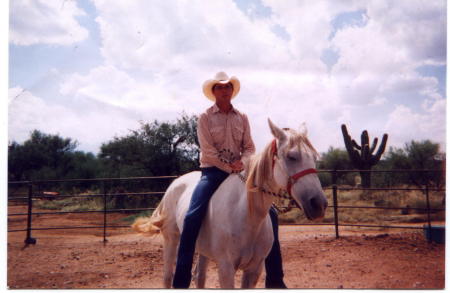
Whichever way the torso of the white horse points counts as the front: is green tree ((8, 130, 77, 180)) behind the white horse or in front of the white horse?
behind

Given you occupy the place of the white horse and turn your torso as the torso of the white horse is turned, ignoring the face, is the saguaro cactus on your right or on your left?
on your left

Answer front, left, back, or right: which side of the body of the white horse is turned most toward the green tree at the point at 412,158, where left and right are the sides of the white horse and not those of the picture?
left

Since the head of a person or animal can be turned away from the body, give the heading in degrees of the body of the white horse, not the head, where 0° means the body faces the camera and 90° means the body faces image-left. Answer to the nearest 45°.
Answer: approximately 315°
